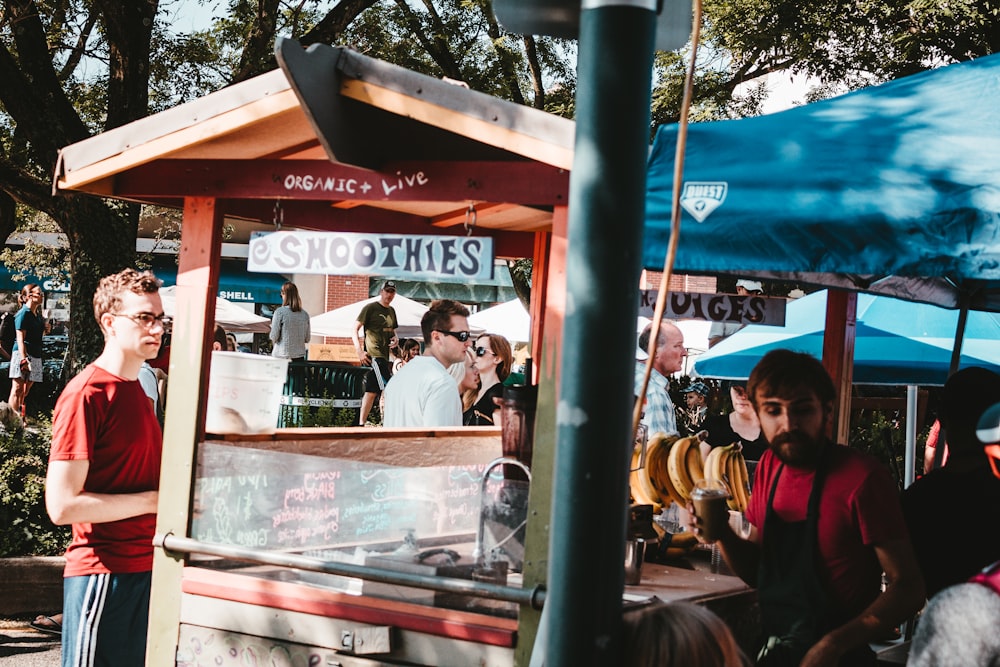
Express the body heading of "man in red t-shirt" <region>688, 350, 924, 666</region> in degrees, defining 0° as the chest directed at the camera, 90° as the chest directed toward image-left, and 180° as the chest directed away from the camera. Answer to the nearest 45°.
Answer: approximately 45°

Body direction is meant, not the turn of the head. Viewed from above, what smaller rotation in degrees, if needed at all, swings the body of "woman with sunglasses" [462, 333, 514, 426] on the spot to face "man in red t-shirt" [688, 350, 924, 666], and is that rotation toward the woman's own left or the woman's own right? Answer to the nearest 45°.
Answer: approximately 90° to the woman's own left

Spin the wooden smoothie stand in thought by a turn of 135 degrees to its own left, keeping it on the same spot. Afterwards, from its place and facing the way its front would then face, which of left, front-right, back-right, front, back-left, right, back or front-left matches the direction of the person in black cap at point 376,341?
front-left

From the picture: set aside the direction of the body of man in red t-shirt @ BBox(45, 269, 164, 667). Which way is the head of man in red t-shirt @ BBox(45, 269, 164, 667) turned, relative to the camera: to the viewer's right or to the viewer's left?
to the viewer's right

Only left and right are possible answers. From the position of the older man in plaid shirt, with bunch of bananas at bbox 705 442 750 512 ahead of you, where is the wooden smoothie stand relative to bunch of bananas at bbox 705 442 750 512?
right

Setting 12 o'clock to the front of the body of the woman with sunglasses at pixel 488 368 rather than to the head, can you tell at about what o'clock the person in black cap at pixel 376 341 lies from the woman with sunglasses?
The person in black cap is roughly at 2 o'clock from the woman with sunglasses.

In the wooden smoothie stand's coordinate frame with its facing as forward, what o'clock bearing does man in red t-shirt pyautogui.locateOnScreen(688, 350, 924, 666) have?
The man in red t-shirt is roughly at 10 o'clock from the wooden smoothie stand.

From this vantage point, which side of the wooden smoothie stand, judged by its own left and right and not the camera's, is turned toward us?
front

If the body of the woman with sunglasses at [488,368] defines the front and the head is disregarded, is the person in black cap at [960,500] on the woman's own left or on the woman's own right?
on the woman's own left
